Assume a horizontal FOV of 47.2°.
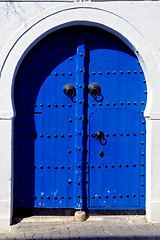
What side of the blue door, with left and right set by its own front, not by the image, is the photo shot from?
front
